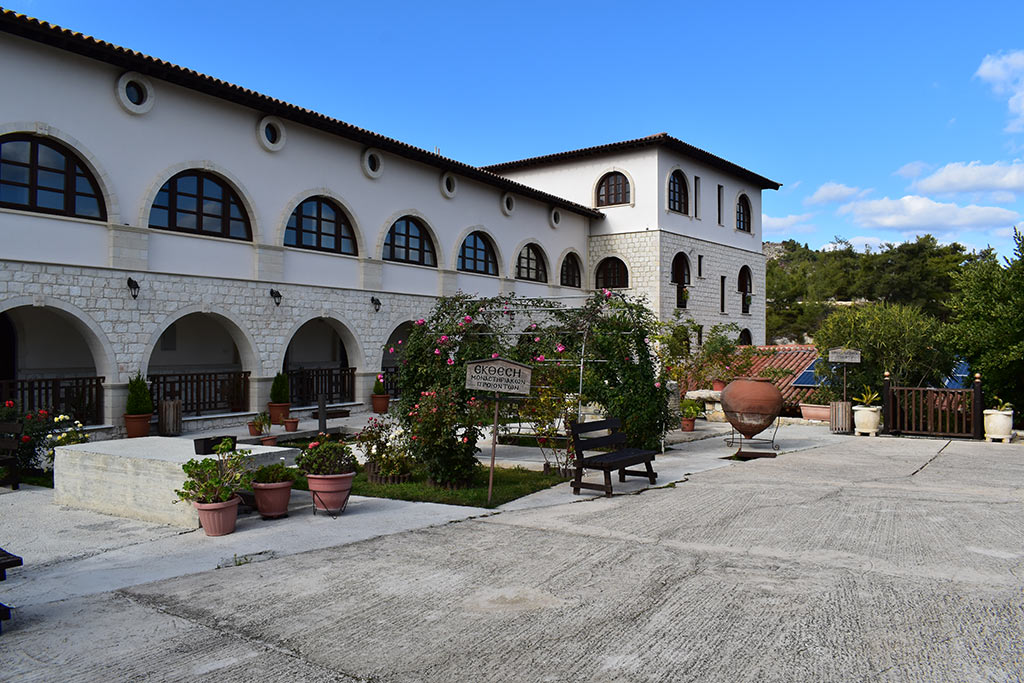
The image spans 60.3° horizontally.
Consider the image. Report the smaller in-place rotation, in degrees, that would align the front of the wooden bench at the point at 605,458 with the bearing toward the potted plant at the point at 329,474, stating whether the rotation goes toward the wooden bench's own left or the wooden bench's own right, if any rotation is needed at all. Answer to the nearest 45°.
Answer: approximately 90° to the wooden bench's own right

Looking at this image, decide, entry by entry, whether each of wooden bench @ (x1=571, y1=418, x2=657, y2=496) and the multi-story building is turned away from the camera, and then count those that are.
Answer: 0

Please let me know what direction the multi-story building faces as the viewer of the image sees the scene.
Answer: facing the viewer and to the right of the viewer

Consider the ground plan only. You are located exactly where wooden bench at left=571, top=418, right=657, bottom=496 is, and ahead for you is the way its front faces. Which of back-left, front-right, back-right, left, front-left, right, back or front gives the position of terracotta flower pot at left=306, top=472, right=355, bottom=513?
right

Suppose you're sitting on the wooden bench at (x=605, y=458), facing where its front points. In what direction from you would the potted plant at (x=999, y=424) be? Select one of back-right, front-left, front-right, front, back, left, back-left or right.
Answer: left

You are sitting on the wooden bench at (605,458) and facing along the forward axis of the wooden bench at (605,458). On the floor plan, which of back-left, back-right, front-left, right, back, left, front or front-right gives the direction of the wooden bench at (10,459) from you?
back-right

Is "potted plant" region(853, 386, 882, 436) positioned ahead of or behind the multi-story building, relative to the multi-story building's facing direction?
ahead

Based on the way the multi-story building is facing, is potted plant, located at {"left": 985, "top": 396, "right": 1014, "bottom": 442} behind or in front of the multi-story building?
in front

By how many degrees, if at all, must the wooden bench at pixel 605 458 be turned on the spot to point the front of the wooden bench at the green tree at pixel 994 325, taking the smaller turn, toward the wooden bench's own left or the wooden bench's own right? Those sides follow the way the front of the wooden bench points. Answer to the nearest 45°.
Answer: approximately 90° to the wooden bench's own left

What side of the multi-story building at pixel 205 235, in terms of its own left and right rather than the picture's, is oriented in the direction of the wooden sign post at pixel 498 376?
front
